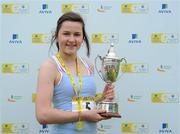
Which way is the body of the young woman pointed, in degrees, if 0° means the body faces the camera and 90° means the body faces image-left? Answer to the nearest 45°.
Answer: approximately 315°
